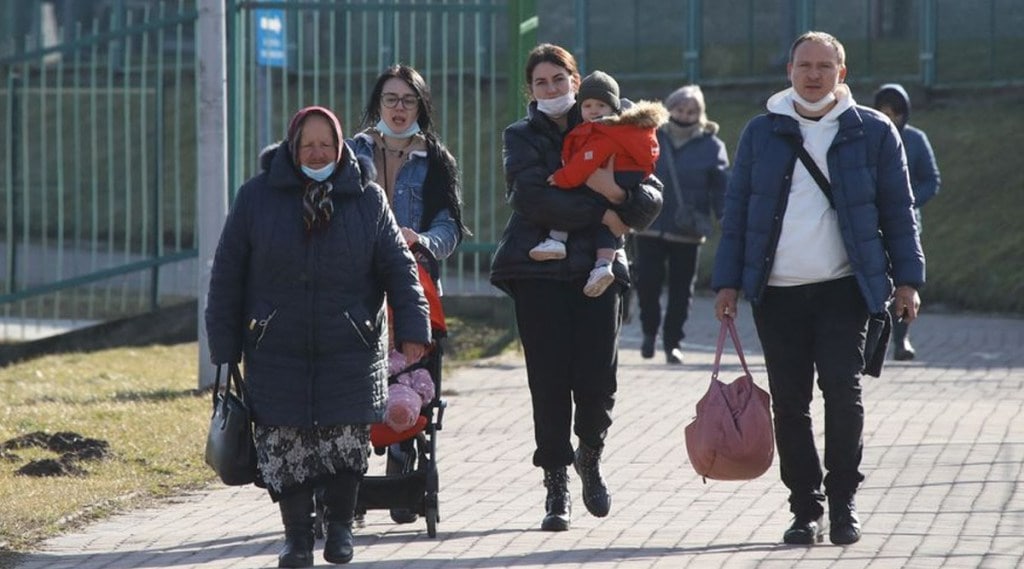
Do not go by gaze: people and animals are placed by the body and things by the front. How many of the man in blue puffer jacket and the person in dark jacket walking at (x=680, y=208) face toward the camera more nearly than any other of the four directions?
2

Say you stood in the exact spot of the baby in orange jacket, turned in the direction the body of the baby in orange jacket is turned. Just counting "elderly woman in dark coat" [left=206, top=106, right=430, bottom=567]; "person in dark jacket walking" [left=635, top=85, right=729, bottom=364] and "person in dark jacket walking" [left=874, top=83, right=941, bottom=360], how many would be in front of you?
1

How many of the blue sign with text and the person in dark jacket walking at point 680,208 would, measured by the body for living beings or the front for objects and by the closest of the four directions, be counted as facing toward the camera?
2

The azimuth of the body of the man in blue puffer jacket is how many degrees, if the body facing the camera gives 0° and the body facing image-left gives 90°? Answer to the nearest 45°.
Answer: approximately 0°

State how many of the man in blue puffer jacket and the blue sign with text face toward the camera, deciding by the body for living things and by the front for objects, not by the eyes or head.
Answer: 2

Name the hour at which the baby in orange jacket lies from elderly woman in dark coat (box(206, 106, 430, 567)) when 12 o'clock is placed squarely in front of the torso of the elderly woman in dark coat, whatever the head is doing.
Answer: The baby in orange jacket is roughly at 8 o'clock from the elderly woman in dark coat.

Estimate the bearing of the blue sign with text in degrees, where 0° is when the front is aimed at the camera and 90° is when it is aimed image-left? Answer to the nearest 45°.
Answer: approximately 0°

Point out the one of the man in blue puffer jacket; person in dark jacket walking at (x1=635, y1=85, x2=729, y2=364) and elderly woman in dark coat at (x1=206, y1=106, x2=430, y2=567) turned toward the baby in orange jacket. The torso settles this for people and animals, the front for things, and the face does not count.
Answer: the person in dark jacket walking

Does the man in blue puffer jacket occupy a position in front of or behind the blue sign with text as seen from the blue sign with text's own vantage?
in front

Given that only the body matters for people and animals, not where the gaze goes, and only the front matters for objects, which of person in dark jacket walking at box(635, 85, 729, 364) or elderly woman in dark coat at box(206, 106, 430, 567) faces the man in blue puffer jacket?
the person in dark jacket walking

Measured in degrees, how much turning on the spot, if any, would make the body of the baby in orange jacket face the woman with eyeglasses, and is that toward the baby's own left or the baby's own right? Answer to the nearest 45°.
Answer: approximately 45° to the baby's own right

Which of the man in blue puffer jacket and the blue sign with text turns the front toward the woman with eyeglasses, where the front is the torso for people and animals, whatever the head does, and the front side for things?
the blue sign with text
